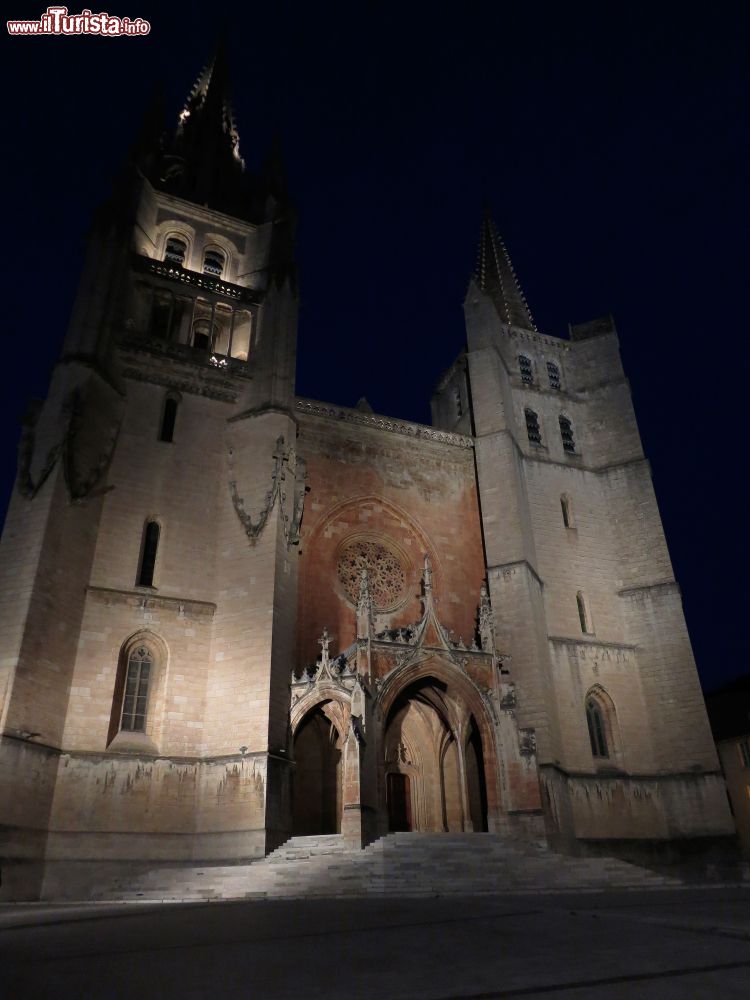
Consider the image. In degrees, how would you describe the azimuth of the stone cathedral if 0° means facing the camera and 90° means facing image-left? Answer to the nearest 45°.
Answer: approximately 315°
